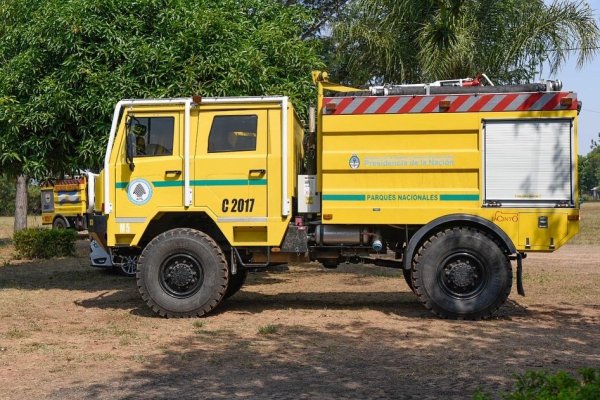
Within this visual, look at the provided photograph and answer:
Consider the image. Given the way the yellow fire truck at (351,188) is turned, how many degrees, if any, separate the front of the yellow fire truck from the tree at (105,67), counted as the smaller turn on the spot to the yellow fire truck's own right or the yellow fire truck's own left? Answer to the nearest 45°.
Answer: approximately 45° to the yellow fire truck's own right

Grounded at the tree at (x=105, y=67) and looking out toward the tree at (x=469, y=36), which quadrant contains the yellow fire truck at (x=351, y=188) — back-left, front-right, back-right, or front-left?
front-right

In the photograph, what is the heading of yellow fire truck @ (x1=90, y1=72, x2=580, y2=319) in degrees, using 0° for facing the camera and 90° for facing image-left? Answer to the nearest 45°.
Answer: approximately 90°

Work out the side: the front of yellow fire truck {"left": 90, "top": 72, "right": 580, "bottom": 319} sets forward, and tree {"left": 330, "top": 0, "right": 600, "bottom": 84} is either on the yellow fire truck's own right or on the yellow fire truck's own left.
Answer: on the yellow fire truck's own right

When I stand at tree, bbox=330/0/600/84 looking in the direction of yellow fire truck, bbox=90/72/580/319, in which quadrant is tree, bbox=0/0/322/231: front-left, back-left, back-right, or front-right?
front-right
